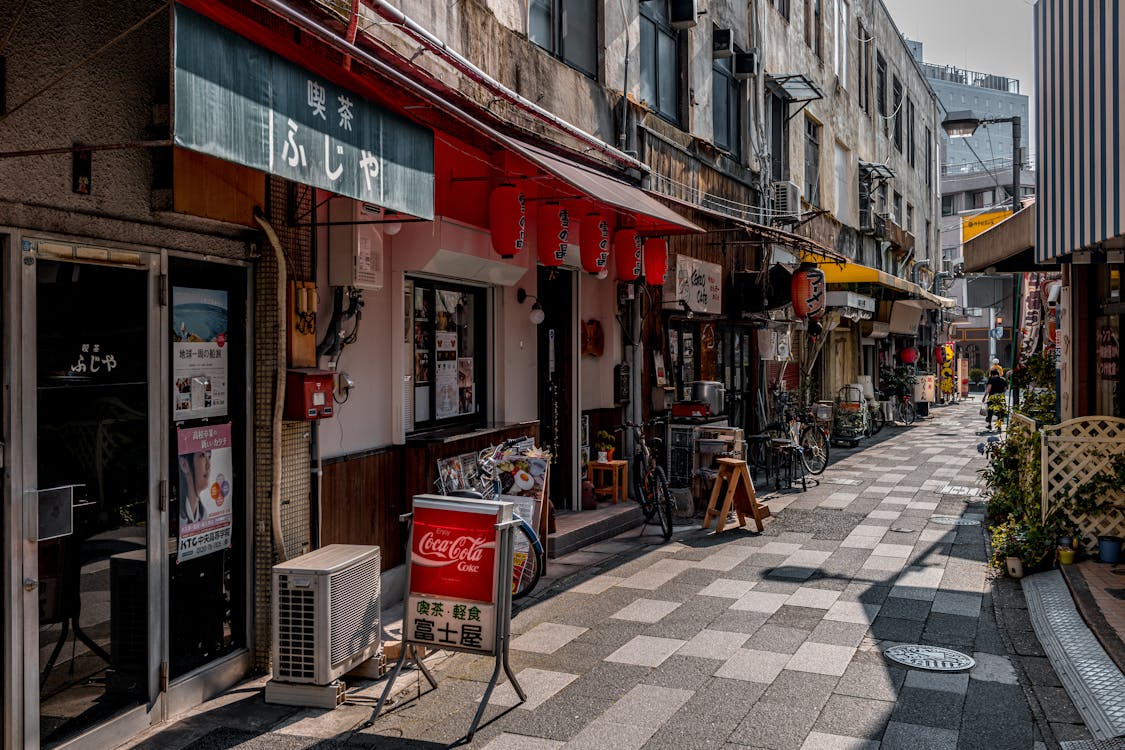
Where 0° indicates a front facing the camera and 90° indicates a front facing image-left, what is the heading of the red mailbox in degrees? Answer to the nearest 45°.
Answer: approximately 315°

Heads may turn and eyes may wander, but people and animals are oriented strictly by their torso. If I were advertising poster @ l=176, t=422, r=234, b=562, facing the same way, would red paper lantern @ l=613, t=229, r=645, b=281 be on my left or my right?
on my left

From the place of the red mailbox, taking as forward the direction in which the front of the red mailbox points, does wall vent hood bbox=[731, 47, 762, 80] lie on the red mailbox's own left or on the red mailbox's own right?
on the red mailbox's own left

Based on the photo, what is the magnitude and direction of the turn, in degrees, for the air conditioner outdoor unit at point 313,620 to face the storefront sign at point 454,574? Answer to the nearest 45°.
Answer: approximately 45° to its left
